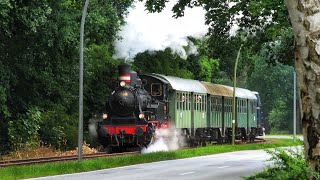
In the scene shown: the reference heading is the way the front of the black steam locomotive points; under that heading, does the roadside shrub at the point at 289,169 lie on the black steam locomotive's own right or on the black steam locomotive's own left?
on the black steam locomotive's own left

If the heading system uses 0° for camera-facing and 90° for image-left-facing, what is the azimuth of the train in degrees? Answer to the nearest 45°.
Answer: approximately 45°

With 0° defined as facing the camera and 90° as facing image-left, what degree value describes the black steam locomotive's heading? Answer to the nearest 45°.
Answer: approximately 45°

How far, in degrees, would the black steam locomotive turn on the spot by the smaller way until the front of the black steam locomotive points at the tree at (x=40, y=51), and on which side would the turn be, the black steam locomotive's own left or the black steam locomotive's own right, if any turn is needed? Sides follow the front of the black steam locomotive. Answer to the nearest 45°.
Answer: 0° — it already faces it

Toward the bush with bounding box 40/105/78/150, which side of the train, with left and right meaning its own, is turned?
front

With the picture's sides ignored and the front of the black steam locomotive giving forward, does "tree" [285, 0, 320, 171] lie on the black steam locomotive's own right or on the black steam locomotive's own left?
on the black steam locomotive's own left
